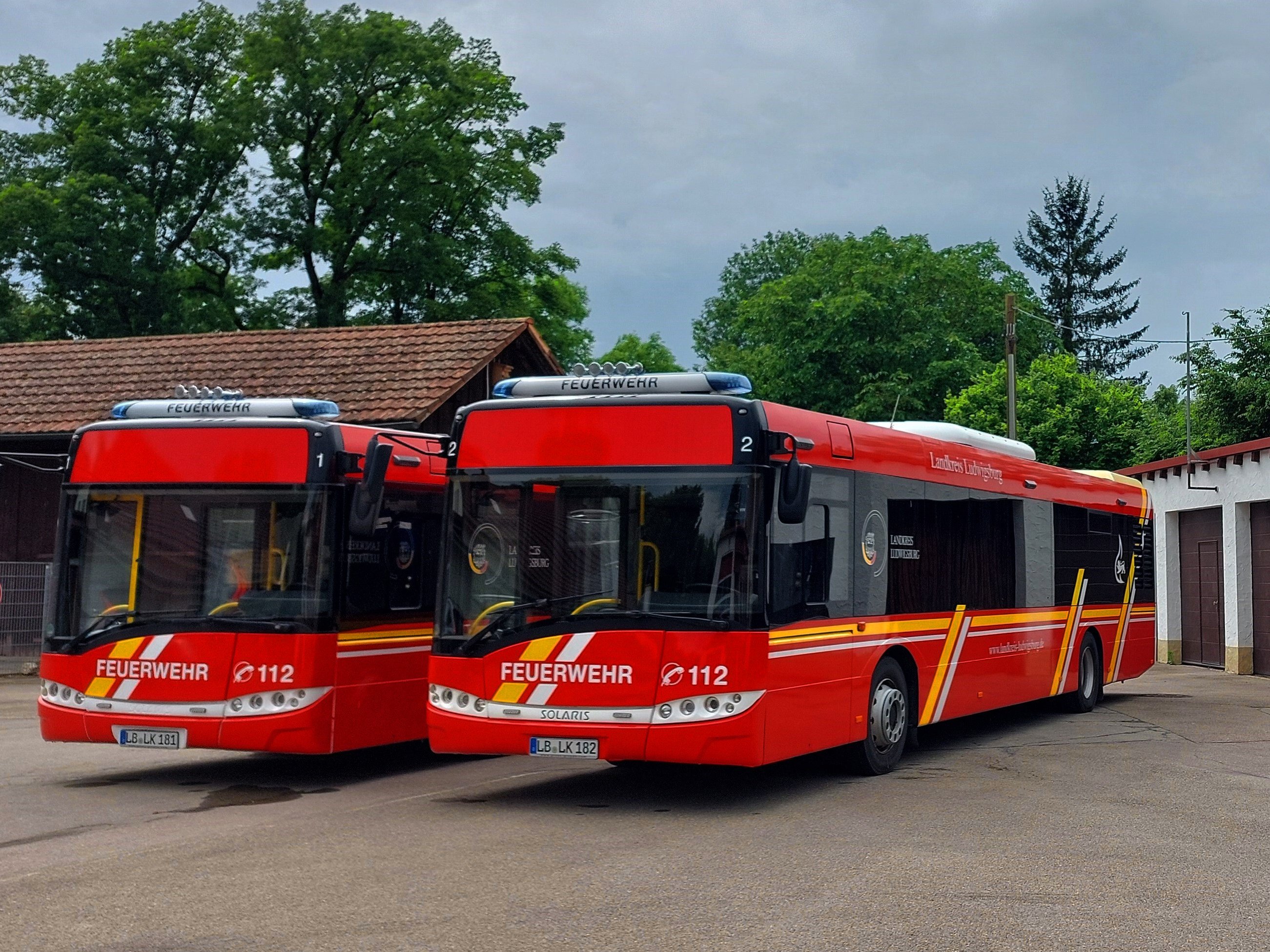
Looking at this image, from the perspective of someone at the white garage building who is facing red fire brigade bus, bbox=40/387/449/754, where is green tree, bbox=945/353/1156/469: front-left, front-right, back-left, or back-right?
back-right

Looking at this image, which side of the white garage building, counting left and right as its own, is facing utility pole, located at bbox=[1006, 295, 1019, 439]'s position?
right

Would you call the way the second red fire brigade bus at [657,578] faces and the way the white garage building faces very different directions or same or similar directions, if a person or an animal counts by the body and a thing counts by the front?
same or similar directions

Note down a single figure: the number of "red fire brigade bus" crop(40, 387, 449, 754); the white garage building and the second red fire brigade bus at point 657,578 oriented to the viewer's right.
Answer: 0

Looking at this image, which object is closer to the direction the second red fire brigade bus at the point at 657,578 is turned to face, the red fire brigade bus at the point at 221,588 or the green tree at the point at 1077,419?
the red fire brigade bus

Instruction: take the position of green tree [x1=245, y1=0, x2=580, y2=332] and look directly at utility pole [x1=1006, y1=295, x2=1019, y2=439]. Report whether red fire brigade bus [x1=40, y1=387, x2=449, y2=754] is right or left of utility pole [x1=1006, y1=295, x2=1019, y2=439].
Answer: right

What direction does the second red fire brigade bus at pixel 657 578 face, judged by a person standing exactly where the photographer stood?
facing the viewer and to the left of the viewer

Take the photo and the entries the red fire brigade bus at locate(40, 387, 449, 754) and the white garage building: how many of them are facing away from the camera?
0

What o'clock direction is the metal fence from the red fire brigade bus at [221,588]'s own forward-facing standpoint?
The metal fence is roughly at 4 o'clock from the red fire brigade bus.

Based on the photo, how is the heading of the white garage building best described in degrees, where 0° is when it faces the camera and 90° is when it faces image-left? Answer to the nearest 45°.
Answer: approximately 45°

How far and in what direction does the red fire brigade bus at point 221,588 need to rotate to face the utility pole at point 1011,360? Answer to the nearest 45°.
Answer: approximately 180°
